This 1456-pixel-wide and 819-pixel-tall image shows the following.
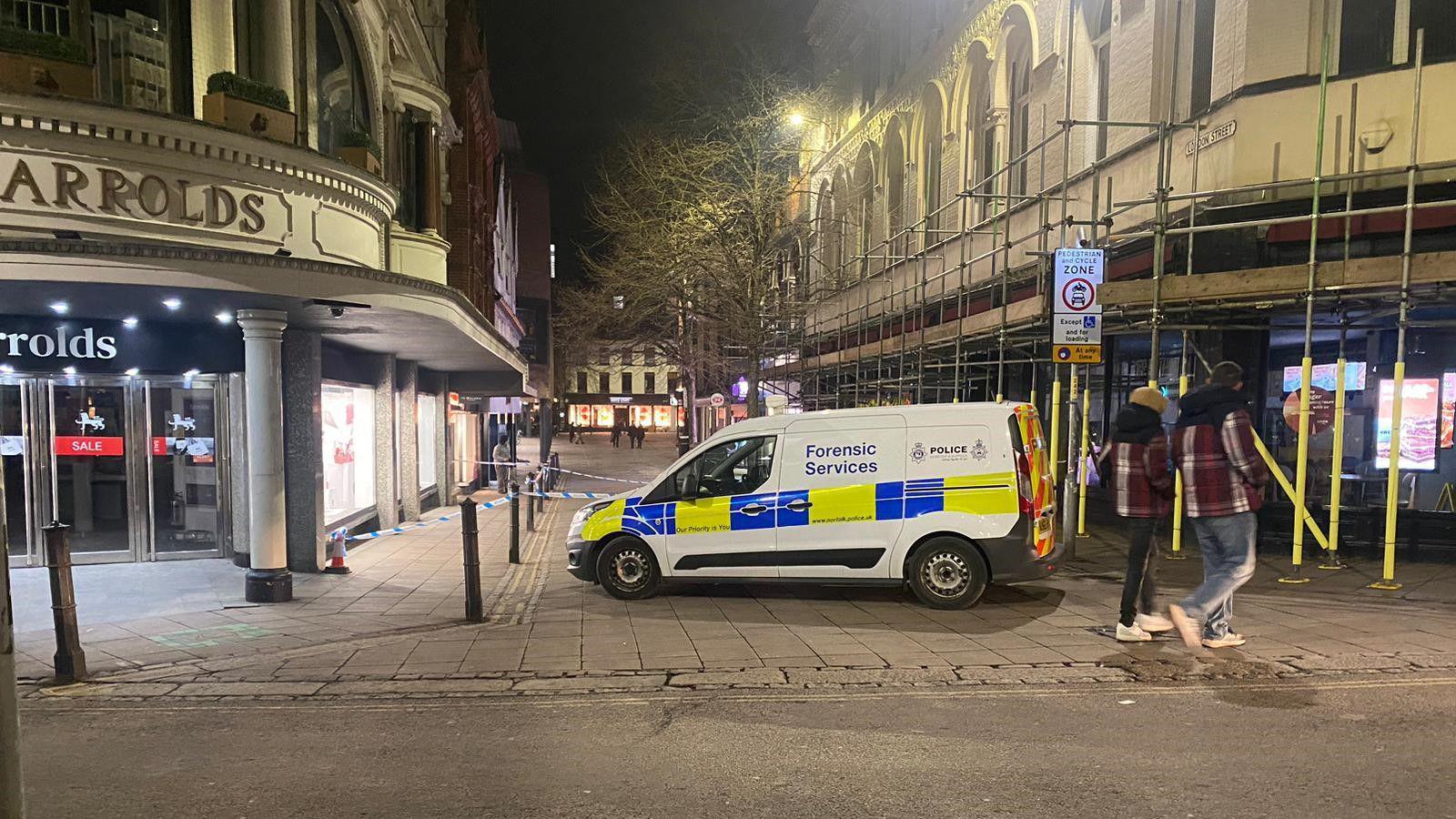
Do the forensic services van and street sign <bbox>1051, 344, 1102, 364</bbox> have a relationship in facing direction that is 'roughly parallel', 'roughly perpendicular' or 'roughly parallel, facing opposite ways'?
roughly perpendicular

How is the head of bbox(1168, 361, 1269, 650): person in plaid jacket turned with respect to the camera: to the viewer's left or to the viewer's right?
to the viewer's right

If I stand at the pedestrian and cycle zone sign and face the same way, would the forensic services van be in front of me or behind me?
in front

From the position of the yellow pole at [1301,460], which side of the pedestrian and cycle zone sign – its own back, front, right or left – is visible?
left

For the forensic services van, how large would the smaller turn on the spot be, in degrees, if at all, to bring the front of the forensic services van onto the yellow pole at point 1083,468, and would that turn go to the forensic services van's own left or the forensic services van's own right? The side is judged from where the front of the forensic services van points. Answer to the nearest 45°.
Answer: approximately 135° to the forensic services van's own right

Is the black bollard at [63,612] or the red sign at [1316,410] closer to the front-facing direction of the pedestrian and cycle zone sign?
the black bollard

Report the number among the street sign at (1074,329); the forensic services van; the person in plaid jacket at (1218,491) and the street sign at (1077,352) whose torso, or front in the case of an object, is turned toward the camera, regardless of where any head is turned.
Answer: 2

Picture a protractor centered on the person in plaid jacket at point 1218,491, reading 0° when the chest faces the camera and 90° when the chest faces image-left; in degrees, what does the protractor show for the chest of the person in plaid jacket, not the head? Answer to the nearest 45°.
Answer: approximately 225°

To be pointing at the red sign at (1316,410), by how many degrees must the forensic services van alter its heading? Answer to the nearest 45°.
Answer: approximately 135° to its right

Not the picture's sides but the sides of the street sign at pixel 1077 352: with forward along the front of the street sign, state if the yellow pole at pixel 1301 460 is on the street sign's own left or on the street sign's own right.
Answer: on the street sign's own left

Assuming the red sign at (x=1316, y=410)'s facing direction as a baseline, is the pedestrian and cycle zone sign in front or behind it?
in front

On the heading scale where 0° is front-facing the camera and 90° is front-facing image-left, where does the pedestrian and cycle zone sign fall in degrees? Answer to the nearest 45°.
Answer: approximately 0°

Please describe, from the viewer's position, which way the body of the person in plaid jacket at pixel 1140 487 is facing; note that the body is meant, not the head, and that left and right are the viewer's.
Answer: facing away from the viewer and to the right of the viewer

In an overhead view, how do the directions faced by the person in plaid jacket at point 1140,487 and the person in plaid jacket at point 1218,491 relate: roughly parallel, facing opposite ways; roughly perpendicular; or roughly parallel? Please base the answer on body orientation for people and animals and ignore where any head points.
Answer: roughly parallel

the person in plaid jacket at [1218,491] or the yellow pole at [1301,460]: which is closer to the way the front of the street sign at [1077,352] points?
the person in plaid jacket
